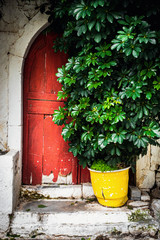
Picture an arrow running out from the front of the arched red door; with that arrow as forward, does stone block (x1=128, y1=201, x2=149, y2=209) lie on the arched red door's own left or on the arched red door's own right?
on the arched red door's own left

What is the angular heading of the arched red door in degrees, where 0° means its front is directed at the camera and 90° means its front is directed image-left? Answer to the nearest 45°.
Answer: approximately 0°

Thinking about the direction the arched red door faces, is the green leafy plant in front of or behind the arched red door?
in front

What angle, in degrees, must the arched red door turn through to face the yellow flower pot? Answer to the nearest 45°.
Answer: approximately 45° to its left
